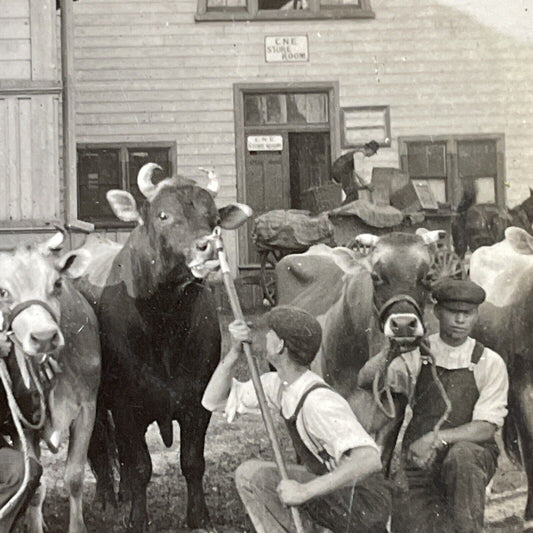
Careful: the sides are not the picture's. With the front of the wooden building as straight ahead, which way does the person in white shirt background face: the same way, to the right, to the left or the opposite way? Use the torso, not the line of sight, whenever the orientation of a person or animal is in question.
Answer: to the left

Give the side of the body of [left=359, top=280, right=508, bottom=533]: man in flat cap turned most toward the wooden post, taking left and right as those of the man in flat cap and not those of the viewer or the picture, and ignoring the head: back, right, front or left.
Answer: right

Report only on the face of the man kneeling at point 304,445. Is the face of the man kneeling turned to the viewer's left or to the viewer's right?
to the viewer's left

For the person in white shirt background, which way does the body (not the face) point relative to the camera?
to the viewer's right

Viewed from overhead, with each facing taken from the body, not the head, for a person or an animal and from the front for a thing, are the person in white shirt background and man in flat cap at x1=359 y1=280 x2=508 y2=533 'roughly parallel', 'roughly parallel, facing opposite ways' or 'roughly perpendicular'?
roughly perpendicular

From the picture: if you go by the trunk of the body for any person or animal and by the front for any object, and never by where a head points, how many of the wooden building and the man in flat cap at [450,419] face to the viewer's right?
0

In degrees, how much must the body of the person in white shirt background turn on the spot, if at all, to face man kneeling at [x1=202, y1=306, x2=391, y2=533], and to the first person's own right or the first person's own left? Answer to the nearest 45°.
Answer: approximately 90° to the first person's own right

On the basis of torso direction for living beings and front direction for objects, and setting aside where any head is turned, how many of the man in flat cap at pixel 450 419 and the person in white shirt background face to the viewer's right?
1

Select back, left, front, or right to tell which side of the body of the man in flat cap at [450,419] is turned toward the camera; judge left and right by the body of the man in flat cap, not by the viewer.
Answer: front
